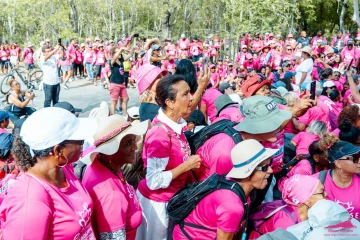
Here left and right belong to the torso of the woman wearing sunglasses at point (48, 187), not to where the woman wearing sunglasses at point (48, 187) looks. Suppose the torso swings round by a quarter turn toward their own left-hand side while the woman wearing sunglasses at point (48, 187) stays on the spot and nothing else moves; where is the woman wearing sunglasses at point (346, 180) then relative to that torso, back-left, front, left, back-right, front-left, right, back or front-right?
right

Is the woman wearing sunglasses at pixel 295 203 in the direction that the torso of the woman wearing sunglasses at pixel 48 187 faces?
yes

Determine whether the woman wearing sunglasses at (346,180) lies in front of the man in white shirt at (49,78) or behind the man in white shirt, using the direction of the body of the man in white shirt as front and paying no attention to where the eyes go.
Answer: in front

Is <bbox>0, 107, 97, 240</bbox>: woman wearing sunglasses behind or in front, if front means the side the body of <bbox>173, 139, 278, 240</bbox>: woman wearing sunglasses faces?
behind

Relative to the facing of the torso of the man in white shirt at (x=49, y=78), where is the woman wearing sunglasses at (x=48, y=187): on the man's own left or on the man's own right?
on the man's own right

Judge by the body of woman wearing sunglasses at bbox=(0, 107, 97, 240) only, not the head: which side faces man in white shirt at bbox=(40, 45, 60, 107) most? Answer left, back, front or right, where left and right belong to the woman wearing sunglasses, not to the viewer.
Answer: left

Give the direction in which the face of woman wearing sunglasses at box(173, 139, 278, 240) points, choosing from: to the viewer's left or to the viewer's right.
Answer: to the viewer's right

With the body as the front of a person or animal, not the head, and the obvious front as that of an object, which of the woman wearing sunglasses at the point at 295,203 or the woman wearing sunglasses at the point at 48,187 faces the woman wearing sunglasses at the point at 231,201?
the woman wearing sunglasses at the point at 48,187

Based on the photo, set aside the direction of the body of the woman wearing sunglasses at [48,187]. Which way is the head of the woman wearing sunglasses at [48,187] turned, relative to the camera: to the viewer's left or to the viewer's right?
to the viewer's right
